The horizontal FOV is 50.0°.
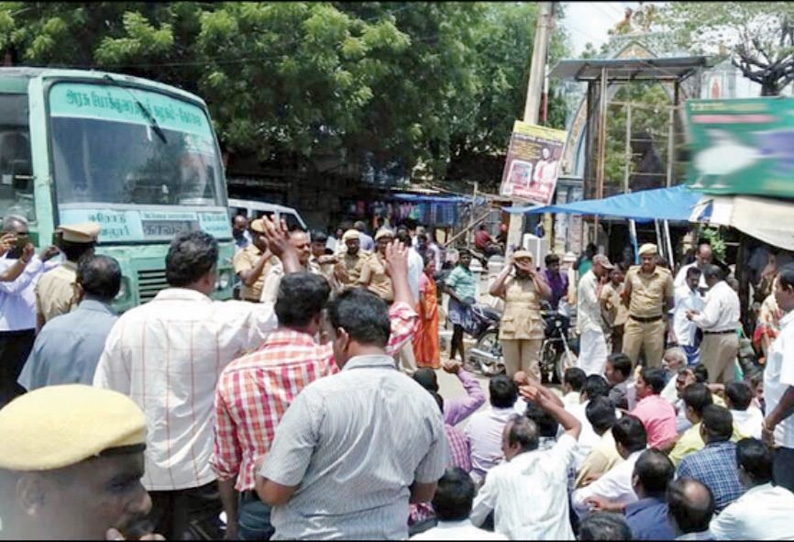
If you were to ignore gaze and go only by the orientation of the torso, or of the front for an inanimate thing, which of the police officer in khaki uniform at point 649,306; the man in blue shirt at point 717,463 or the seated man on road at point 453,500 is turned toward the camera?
the police officer in khaki uniform

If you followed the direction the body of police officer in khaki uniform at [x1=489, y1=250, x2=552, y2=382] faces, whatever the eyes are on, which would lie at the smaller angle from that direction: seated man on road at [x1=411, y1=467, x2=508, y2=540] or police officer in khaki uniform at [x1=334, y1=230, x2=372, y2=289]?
the seated man on road

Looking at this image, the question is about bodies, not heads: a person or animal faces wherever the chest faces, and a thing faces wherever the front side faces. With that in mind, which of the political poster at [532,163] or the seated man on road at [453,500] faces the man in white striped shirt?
the political poster

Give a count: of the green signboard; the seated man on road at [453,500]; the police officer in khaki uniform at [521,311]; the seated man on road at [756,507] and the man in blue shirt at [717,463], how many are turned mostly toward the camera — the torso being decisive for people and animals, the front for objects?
2

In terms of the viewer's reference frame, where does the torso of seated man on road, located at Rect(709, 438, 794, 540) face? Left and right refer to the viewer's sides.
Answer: facing away from the viewer and to the left of the viewer

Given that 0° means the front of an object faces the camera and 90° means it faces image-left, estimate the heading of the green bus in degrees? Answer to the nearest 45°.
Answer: approximately 315°

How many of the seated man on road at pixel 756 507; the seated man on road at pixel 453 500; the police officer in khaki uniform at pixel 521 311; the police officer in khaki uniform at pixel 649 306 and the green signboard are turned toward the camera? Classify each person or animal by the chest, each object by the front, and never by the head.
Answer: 3

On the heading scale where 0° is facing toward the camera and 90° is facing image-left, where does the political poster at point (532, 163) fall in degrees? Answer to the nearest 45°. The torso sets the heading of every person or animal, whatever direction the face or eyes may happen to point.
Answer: approximately 0°

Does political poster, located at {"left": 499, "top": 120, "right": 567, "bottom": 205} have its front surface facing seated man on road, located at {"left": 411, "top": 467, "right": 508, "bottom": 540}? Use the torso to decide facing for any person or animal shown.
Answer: yes

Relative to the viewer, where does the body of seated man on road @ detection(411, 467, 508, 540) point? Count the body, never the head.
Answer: away from the camera

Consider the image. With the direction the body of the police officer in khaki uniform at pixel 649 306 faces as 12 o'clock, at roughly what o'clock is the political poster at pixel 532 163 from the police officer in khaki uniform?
The political poster is roughly at 5 o'clock from the police officer in khaki uniform.
